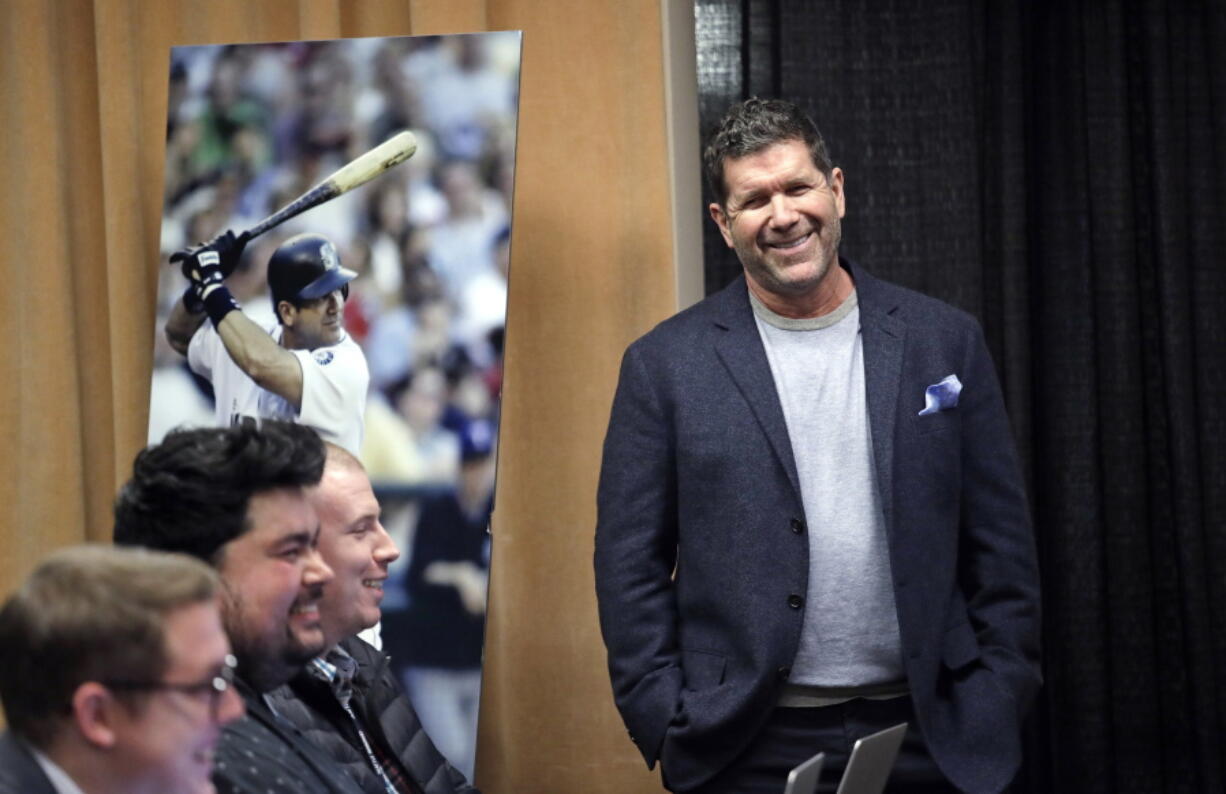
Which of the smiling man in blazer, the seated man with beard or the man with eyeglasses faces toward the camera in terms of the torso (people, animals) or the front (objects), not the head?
the smiling man in blazer

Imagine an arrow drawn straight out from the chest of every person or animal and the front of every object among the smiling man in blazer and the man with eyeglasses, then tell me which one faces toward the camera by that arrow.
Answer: the smiling man in blazer

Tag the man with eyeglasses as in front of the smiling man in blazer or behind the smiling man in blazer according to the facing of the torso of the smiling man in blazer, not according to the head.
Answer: in front

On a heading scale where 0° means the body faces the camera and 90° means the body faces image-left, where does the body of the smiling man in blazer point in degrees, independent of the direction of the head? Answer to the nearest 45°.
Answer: approximately 0°

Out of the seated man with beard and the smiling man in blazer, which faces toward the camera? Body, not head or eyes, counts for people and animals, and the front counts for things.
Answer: the smiling man in blazer

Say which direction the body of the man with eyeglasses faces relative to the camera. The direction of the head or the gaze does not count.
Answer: to the viewer's right

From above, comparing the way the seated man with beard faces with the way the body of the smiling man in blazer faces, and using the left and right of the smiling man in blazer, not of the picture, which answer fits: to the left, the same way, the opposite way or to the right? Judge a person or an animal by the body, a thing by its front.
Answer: to the left

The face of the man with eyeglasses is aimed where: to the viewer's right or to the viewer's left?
to the viewer's right

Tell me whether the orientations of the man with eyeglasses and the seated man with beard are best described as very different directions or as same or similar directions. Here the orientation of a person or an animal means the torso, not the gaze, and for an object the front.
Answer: same or similar directions

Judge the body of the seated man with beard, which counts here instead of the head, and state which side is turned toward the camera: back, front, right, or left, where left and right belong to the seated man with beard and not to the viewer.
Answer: right

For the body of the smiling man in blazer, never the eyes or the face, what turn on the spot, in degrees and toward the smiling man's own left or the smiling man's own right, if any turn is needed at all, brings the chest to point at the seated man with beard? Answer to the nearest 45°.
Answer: approximately 45° to the smiling man's own right
